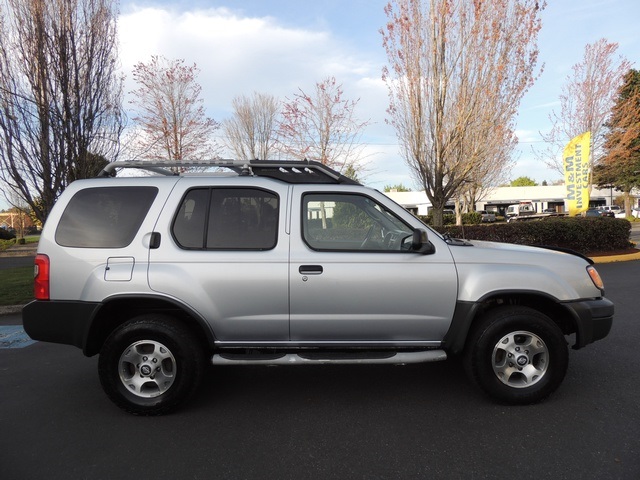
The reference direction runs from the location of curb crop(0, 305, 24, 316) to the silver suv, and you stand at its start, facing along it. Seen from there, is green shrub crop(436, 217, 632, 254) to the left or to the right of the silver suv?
left

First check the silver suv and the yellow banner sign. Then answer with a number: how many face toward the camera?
1

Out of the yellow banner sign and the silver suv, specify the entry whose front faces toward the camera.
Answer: the yellow banner sign

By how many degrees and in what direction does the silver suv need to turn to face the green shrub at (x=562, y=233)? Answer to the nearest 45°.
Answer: approximately 45° to its left

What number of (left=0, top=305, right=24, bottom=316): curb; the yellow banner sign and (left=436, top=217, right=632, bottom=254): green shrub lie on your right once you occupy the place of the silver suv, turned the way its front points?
0

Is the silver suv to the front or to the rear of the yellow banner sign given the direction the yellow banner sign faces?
to the front

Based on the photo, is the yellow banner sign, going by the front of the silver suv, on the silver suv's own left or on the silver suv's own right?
on the silver suv's own left

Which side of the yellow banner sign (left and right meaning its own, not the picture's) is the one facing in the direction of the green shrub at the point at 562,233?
front

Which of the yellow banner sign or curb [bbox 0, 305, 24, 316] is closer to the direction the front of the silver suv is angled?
the yellow banner sign

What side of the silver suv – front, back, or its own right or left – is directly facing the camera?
right

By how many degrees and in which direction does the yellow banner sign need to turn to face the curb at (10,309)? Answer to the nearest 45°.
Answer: approximately 45° to its right

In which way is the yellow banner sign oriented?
toward the camera

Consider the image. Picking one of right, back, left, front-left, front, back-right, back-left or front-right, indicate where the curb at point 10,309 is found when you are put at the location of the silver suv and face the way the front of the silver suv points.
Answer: back-left
